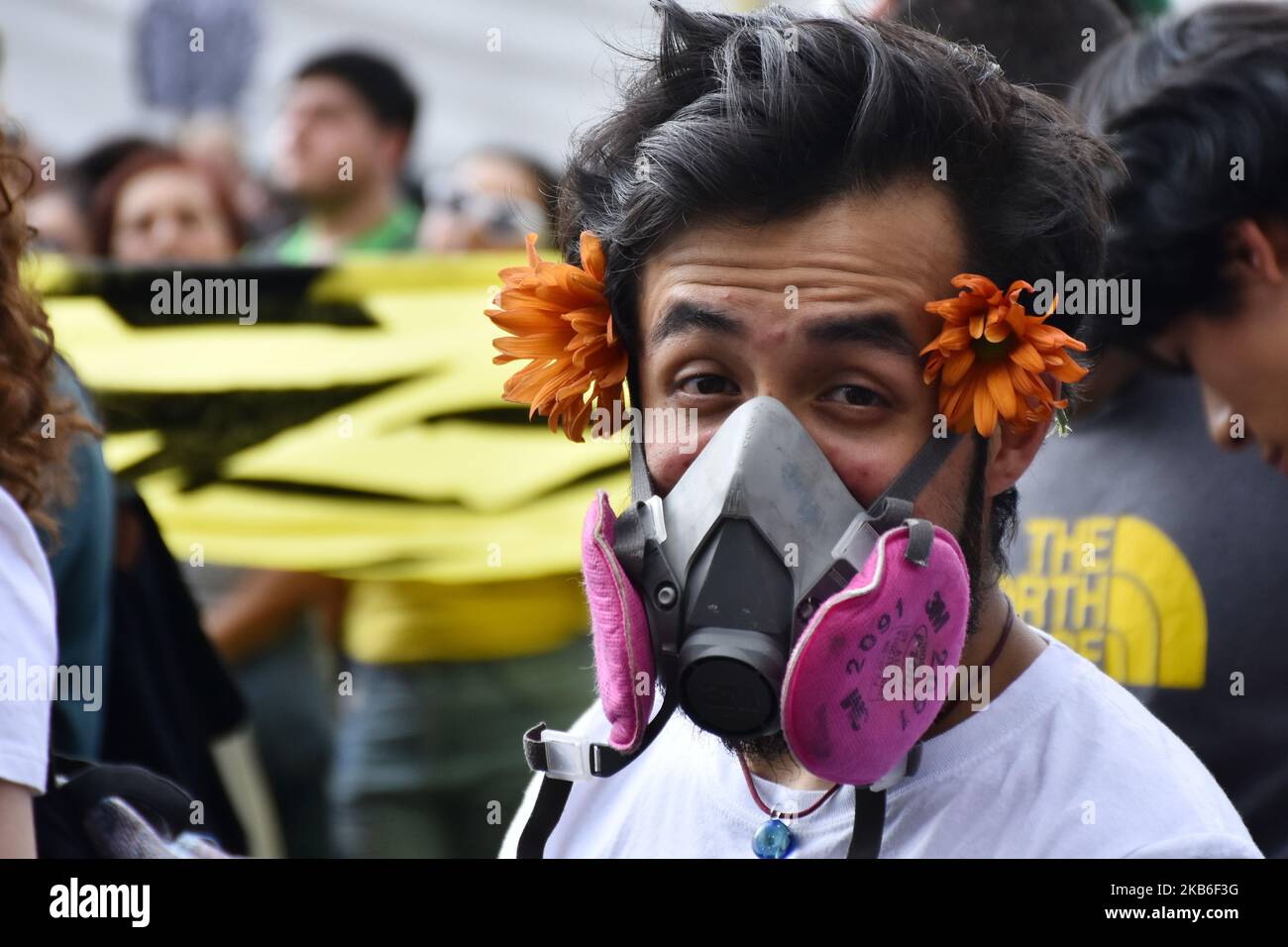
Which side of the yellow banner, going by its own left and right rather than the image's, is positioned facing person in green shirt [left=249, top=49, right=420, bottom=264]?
back

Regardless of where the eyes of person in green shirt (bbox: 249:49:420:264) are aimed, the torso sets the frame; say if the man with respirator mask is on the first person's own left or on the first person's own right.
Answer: on the first person's own left

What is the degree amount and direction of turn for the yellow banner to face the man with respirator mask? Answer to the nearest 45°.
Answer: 0° — it already faces them

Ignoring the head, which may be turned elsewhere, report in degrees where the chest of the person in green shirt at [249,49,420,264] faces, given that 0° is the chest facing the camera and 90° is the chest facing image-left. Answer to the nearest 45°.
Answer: approximately 45°

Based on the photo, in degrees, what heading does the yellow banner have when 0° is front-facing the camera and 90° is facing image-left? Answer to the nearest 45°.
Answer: approximately 0°
